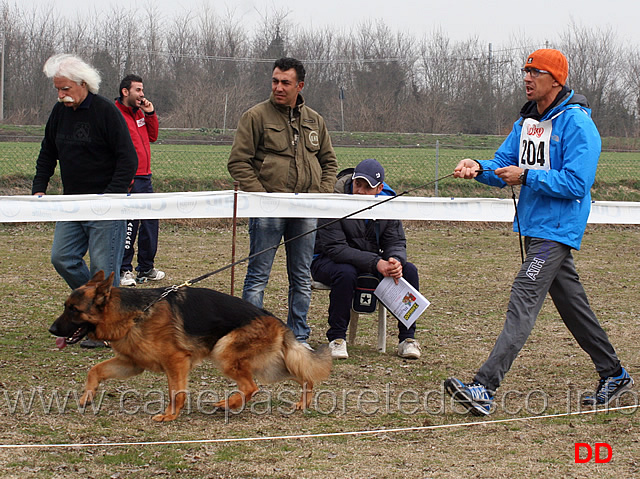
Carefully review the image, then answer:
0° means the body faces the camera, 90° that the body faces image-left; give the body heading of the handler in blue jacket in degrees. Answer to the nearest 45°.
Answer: approximately 45°

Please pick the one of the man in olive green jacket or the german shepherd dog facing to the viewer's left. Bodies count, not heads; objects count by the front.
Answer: the german shepherd dog

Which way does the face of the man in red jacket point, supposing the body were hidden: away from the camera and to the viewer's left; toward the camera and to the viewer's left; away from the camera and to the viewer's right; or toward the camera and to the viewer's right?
toward the camera and to the viewer's right

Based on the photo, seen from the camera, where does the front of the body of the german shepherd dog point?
to the viewer's left

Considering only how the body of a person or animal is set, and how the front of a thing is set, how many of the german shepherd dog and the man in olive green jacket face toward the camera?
1

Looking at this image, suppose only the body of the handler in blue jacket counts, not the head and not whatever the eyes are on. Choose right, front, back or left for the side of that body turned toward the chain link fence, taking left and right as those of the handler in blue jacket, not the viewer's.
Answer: right

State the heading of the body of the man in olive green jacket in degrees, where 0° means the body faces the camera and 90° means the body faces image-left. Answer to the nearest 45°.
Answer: approximately 0°

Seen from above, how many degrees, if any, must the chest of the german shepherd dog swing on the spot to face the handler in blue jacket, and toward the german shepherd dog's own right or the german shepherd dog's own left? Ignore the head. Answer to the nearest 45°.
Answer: approximately 180°

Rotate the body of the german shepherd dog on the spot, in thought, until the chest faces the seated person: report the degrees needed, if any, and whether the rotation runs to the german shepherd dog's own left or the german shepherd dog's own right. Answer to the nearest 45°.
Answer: approximately 135° to the german shepherd dog's own right

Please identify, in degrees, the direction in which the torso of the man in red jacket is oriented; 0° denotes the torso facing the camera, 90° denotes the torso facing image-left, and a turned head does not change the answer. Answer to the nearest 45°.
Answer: approximately 315°
